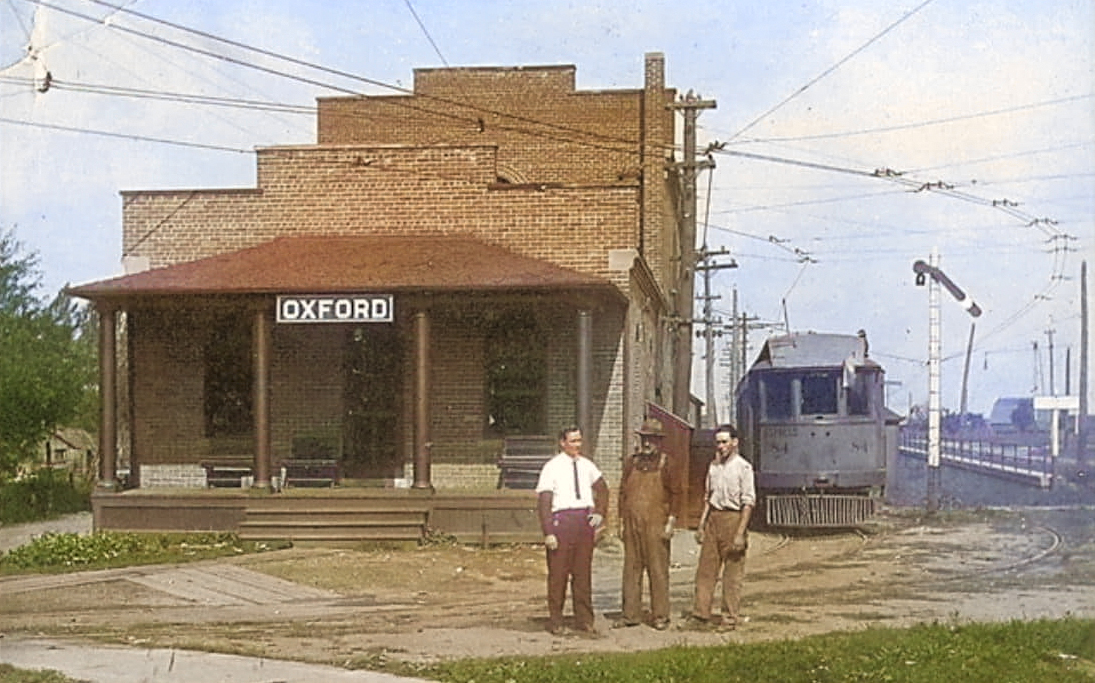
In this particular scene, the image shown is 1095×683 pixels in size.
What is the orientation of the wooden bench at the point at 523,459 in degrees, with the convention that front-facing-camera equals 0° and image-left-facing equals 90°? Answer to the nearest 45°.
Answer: approximately 0°

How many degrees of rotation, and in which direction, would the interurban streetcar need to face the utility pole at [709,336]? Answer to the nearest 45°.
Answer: approximately 135° to its right

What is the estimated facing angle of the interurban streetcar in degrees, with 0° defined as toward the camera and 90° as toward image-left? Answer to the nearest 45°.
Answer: approximately 0°
